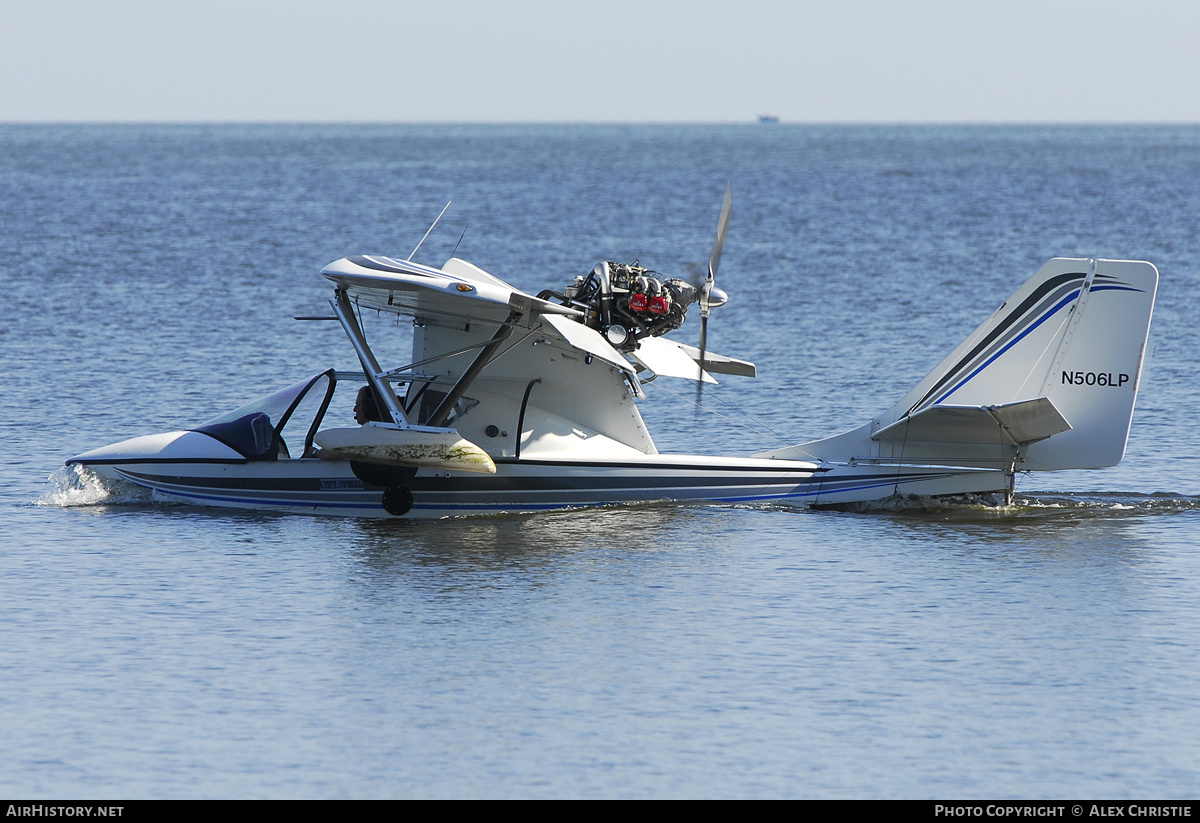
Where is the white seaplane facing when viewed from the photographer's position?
facing to the left of the viewer
